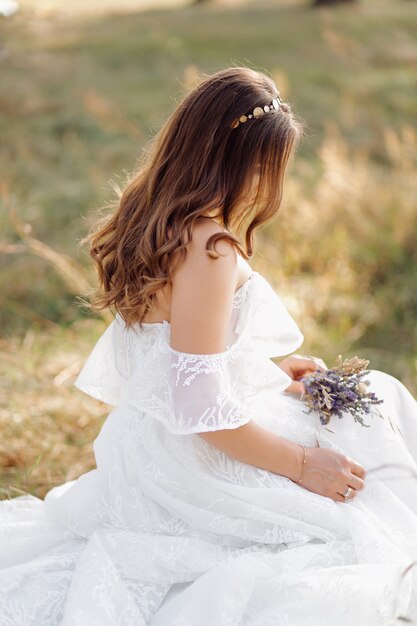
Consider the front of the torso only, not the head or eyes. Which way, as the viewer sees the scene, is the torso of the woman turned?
to the viewer's right

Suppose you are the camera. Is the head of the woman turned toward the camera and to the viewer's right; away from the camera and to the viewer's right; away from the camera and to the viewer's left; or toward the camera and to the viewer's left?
away from the camera and to the viewer's right
